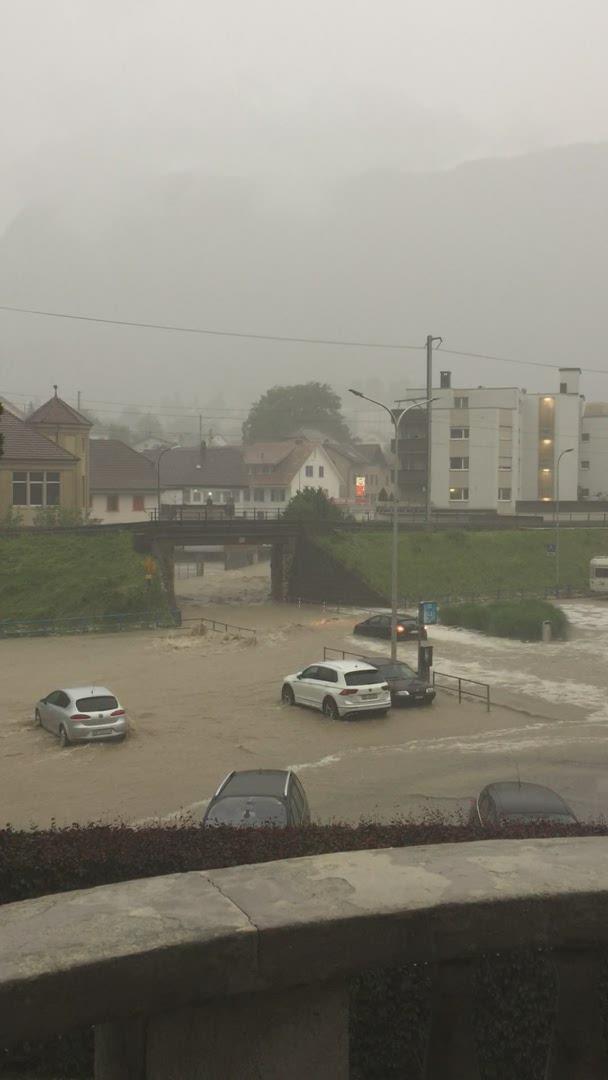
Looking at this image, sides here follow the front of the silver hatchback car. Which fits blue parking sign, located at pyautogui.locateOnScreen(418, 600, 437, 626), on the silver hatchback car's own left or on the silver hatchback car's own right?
on the silver hatchback car's own right

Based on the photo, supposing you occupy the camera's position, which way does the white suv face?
facing away from the viewer and to the left of the viewer

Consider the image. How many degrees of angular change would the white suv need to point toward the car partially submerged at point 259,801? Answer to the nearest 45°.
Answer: approximately 135° to its left

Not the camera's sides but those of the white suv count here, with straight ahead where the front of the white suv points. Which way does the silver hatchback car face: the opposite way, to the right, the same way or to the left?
the same way

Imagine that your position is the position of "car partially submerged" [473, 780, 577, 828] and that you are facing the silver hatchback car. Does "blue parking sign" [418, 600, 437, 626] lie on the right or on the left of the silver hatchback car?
right

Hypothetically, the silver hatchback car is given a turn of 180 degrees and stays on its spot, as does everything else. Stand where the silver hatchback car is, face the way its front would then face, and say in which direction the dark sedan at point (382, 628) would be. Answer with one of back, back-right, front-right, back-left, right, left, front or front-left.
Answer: left

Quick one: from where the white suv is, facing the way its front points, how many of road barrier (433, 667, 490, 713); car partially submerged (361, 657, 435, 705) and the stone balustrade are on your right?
2

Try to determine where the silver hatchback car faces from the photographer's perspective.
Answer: facing away from the viewer and to the left of the viewer

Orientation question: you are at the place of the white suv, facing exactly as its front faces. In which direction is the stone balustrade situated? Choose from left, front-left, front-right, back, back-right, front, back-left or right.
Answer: back-left

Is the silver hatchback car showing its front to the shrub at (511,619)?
no

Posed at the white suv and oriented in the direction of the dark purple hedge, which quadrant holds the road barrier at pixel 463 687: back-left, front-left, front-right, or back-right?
back-left

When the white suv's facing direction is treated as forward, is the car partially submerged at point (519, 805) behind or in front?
behind

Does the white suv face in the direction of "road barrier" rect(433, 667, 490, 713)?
no

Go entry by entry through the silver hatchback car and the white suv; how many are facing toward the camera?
0
